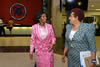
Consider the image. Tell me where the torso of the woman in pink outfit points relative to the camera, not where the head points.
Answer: toward the camera

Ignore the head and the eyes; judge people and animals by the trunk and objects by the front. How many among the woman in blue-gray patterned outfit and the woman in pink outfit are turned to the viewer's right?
0

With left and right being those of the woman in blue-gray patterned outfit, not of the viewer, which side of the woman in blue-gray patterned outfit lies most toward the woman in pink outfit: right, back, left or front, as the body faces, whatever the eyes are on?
right

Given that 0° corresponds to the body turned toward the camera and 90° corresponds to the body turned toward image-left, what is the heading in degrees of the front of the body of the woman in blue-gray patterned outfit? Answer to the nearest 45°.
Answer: approximately 45°
